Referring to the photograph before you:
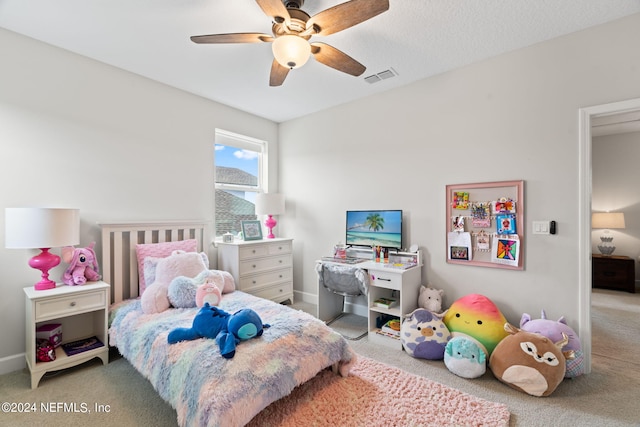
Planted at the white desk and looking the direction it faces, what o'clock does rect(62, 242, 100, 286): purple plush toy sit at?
The purple plush toy is roughly at 1 o'clock from the white desk.

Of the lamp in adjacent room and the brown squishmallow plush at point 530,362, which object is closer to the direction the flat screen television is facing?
the brown squishmallow plush

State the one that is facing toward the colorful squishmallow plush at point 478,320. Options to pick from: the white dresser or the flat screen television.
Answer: the white dresser

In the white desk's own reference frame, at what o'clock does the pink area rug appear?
The pink area rug is roughly at 11 o'clock from the white desk.

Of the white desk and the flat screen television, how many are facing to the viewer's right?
0

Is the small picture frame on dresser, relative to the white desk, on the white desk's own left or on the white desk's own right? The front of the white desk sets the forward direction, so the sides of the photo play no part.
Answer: on the white desk's own right

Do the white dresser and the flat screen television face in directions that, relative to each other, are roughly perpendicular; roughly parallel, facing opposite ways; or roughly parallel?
roughly perpendicular

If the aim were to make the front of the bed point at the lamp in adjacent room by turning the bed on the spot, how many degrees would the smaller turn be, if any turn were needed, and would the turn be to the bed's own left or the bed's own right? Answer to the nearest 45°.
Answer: approximately 45° to the bed's own left

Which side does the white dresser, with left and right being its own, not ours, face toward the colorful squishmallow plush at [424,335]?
front

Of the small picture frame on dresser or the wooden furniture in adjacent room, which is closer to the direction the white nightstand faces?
the wooden furniture in adjacent room

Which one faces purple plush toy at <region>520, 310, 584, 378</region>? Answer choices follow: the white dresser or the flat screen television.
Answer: the white dresser

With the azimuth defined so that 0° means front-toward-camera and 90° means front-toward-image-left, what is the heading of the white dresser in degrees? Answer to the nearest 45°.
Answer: approximately 315°
